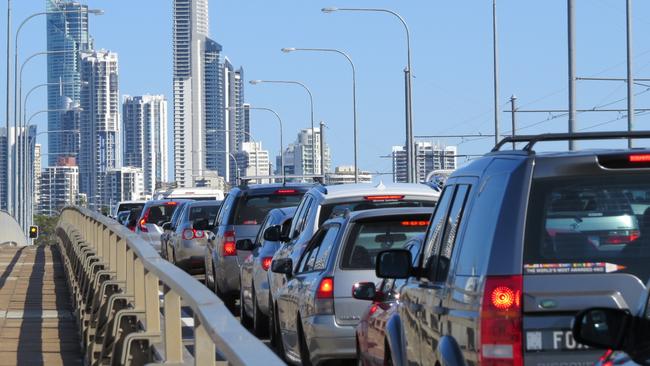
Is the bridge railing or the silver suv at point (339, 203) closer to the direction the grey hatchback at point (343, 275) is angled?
the silver suv

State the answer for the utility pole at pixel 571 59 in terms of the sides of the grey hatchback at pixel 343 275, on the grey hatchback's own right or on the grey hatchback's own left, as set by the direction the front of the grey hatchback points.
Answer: on the grey hatchback's own right

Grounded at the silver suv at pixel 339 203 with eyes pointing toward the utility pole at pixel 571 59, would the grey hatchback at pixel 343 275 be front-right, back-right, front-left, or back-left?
back-right

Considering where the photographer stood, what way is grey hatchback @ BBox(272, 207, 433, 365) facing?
facing away from the viewer and to the left of the viewer

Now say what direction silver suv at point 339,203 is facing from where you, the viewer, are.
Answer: facing away from the viewer and to the left of the viewer

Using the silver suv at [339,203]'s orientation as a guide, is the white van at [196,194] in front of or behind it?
in front
